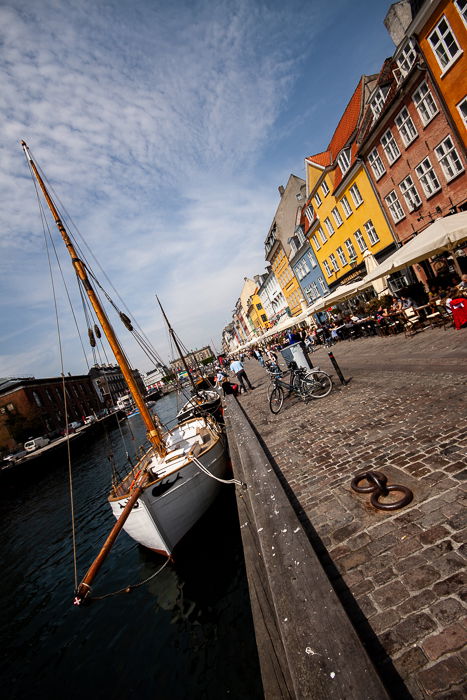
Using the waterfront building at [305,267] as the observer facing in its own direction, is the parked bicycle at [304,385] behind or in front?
in front

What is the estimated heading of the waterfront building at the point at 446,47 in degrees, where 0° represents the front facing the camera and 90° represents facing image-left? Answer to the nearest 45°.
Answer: approximately 45°

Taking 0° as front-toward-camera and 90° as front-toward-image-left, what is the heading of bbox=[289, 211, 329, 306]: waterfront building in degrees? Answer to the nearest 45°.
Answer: approximately 45°

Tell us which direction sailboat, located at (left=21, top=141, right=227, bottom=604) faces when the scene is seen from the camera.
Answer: facing the viewer and to the left of the viewer

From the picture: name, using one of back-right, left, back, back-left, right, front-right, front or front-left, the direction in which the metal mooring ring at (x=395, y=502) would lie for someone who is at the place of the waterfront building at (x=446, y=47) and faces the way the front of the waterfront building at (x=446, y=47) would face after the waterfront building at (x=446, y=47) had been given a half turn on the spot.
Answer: back-right

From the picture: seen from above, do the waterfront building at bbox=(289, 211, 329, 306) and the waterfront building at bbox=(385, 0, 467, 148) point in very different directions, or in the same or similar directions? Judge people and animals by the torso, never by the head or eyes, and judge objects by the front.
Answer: same or similar directions

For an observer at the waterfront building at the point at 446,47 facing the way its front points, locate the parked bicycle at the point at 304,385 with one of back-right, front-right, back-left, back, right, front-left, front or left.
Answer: front

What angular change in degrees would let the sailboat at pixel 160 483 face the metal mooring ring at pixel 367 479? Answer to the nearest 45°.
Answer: approximately 90° to its left

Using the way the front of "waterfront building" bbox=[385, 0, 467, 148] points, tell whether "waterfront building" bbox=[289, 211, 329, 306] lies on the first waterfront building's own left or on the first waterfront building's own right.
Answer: on the first waterfront building's own right

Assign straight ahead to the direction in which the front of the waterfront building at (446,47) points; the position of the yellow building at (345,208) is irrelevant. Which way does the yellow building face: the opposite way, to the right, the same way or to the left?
the same way

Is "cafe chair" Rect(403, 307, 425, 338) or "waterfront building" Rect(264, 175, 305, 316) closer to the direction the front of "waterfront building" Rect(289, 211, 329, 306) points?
the cafe chair

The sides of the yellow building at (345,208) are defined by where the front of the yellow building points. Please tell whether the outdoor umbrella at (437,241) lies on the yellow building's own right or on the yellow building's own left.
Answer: on the yellow building's own left

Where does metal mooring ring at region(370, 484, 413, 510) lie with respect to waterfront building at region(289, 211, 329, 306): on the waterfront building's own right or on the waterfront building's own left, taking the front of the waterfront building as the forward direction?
on the waterfront building's own left

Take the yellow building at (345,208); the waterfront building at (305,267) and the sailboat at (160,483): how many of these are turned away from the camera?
0

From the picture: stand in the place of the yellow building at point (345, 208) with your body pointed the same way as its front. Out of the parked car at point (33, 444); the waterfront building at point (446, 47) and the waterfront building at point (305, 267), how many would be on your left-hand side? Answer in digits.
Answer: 1

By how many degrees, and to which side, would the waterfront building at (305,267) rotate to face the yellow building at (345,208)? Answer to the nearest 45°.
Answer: approximately 90° to its left

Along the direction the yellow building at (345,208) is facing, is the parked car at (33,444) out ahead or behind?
ahead
